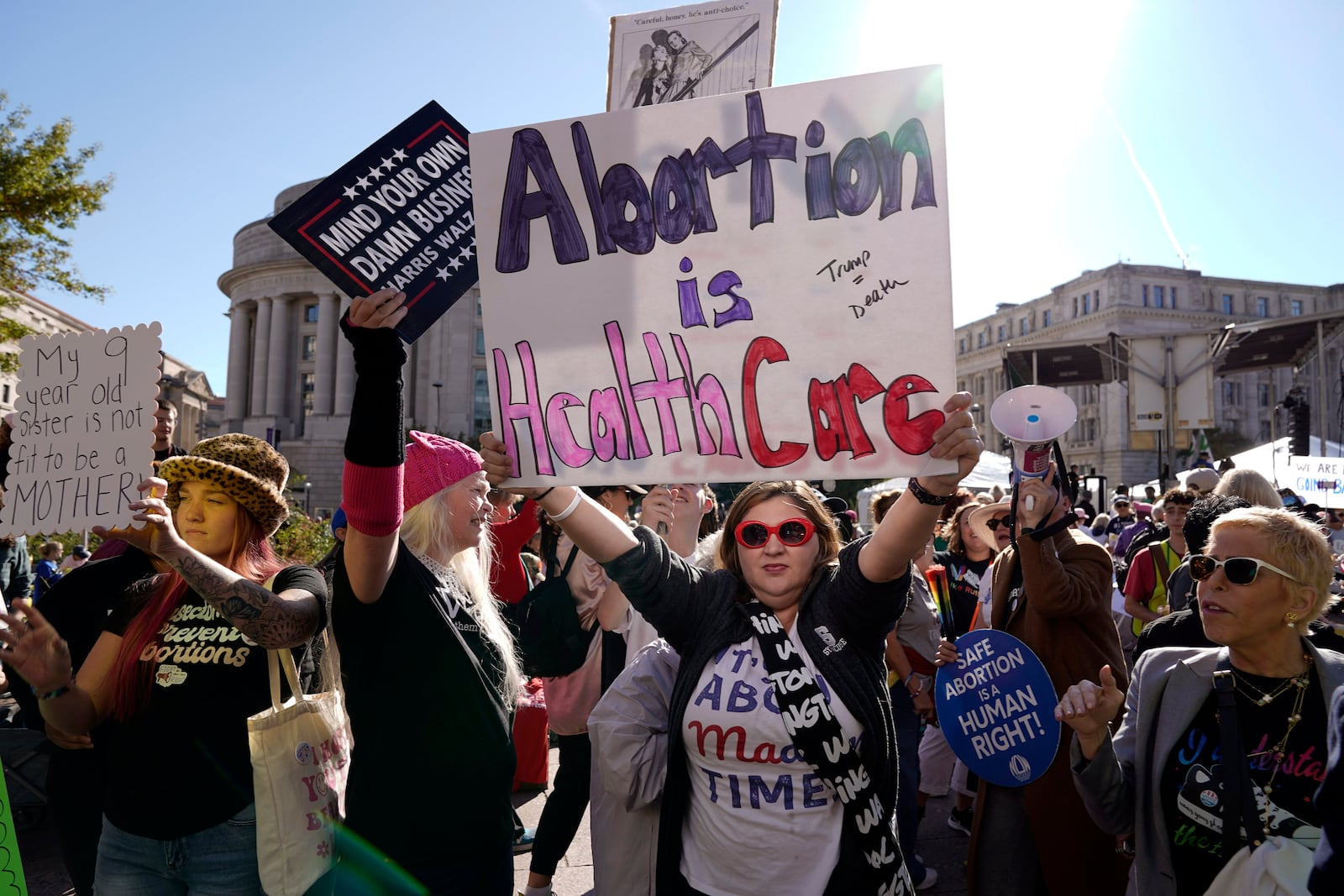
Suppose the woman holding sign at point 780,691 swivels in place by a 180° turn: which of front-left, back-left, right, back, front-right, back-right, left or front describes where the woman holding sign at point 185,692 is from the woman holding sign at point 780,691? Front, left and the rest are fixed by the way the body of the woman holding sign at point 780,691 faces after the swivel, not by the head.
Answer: left

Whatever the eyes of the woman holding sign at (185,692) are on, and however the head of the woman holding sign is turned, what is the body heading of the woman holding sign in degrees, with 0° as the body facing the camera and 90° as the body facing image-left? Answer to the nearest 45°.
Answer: approximately 0°

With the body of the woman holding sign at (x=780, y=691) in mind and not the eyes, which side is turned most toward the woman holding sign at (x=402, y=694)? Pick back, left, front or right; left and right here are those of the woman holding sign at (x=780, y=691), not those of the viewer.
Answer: right

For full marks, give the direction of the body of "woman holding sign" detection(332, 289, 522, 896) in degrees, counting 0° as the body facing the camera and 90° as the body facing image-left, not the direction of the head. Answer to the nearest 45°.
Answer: approximately 315°

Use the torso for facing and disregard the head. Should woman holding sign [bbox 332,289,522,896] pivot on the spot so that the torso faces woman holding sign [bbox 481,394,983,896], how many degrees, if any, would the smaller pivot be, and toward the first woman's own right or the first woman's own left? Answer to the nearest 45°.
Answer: approximately 45° to the first woman's own left
